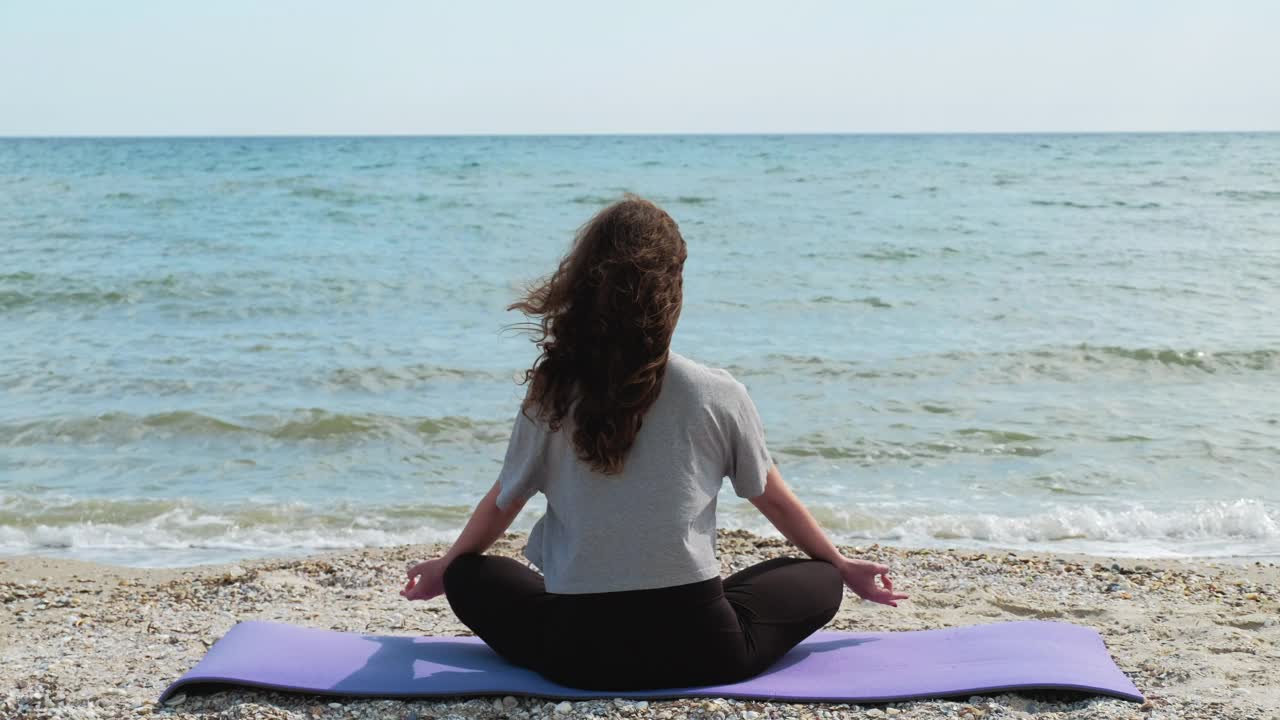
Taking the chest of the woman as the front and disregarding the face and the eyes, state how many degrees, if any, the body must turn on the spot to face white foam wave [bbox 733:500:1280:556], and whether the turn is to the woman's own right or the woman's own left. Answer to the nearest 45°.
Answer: approximately 45° to the woman's own right

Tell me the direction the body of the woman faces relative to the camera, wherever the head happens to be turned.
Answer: away from the camera

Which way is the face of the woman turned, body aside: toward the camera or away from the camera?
away from the camera
